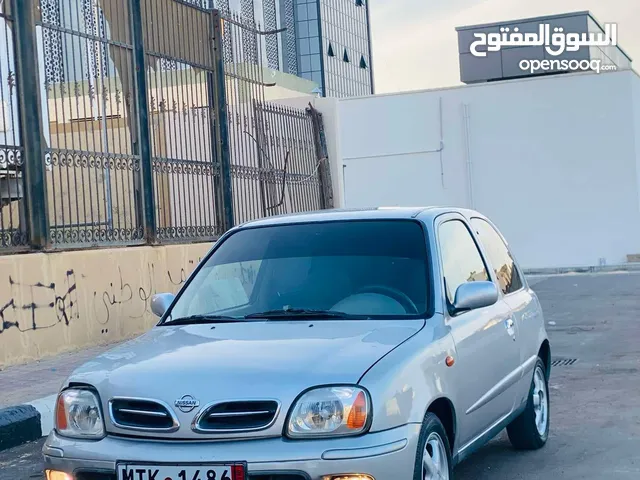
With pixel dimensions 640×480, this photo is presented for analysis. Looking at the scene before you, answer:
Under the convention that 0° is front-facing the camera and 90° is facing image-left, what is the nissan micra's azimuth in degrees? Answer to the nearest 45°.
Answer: approximately 45°

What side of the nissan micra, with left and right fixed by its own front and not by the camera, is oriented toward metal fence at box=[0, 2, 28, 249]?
right

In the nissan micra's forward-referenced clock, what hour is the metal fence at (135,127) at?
The metal fence is roughly at 4 o'clock from the nissan micra.

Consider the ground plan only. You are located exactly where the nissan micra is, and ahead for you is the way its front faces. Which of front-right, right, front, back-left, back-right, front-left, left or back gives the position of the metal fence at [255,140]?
back-right

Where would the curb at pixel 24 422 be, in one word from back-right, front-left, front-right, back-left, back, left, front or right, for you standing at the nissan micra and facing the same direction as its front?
right

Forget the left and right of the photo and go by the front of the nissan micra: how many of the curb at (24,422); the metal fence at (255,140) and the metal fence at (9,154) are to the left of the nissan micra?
0
